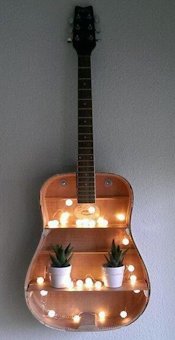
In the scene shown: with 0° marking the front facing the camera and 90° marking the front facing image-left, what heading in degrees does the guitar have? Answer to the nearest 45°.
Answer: approximately 0°
